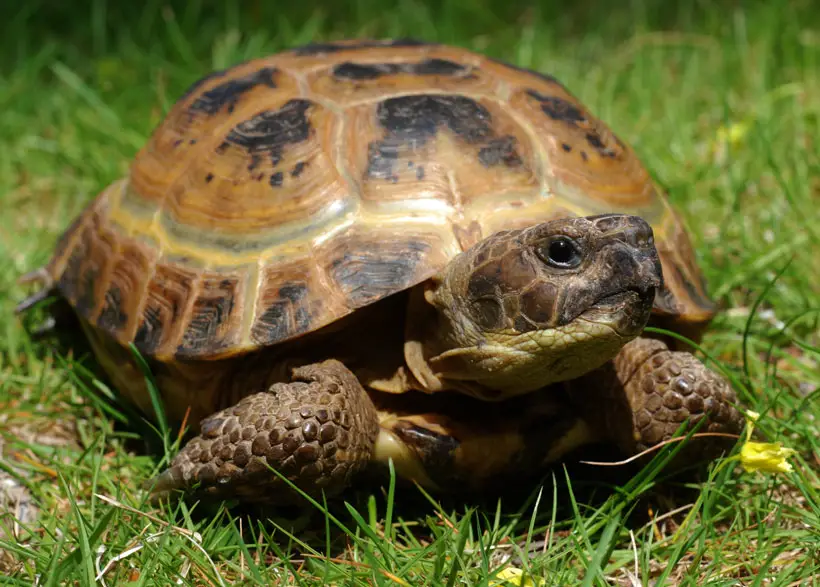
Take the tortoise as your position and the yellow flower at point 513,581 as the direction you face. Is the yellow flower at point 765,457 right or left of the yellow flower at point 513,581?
left

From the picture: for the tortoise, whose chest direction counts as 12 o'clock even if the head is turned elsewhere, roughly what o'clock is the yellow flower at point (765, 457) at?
The yellow flower is roughly at 11 o'clock from the tortoise.

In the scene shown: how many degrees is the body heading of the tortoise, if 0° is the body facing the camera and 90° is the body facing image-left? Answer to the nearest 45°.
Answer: approximately 315°

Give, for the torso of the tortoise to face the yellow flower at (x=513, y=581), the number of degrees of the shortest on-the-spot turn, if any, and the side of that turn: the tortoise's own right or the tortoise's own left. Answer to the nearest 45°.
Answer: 0° — it already faces it
